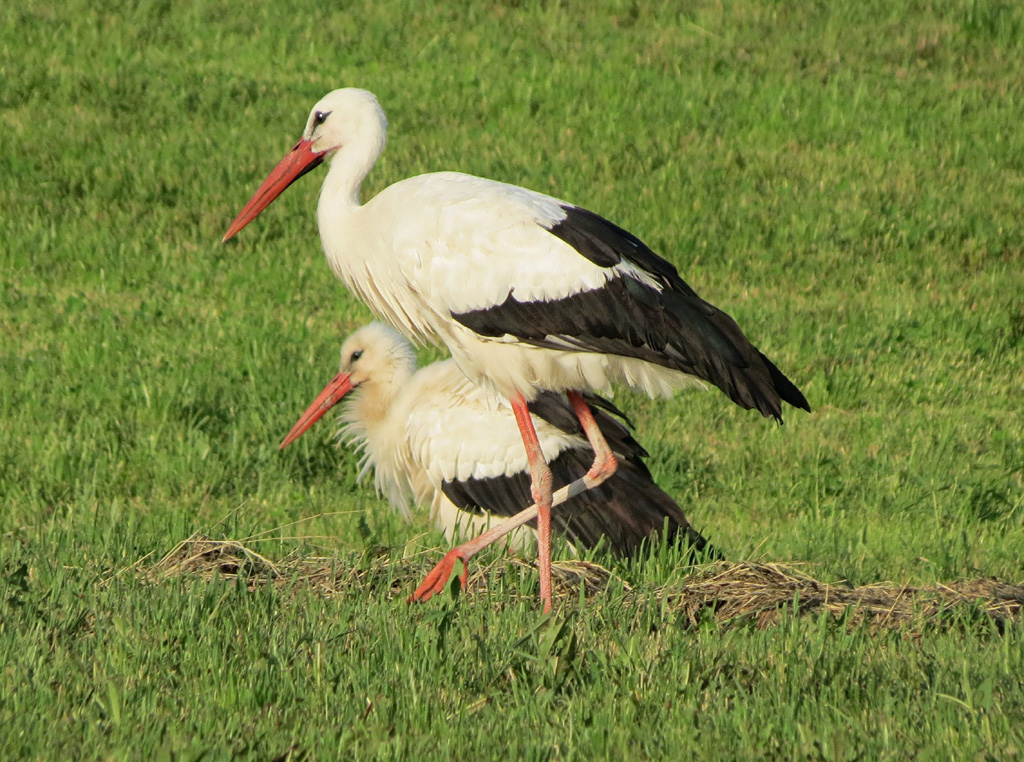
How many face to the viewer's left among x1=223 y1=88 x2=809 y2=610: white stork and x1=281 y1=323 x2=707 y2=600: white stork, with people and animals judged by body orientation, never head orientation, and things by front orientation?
2

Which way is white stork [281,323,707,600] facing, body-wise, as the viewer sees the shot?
to the viewer's left

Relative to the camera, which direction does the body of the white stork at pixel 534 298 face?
to the viewer's left

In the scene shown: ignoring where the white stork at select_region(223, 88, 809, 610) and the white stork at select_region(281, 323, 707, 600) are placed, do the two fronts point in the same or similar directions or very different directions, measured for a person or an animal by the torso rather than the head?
same or similar directions
